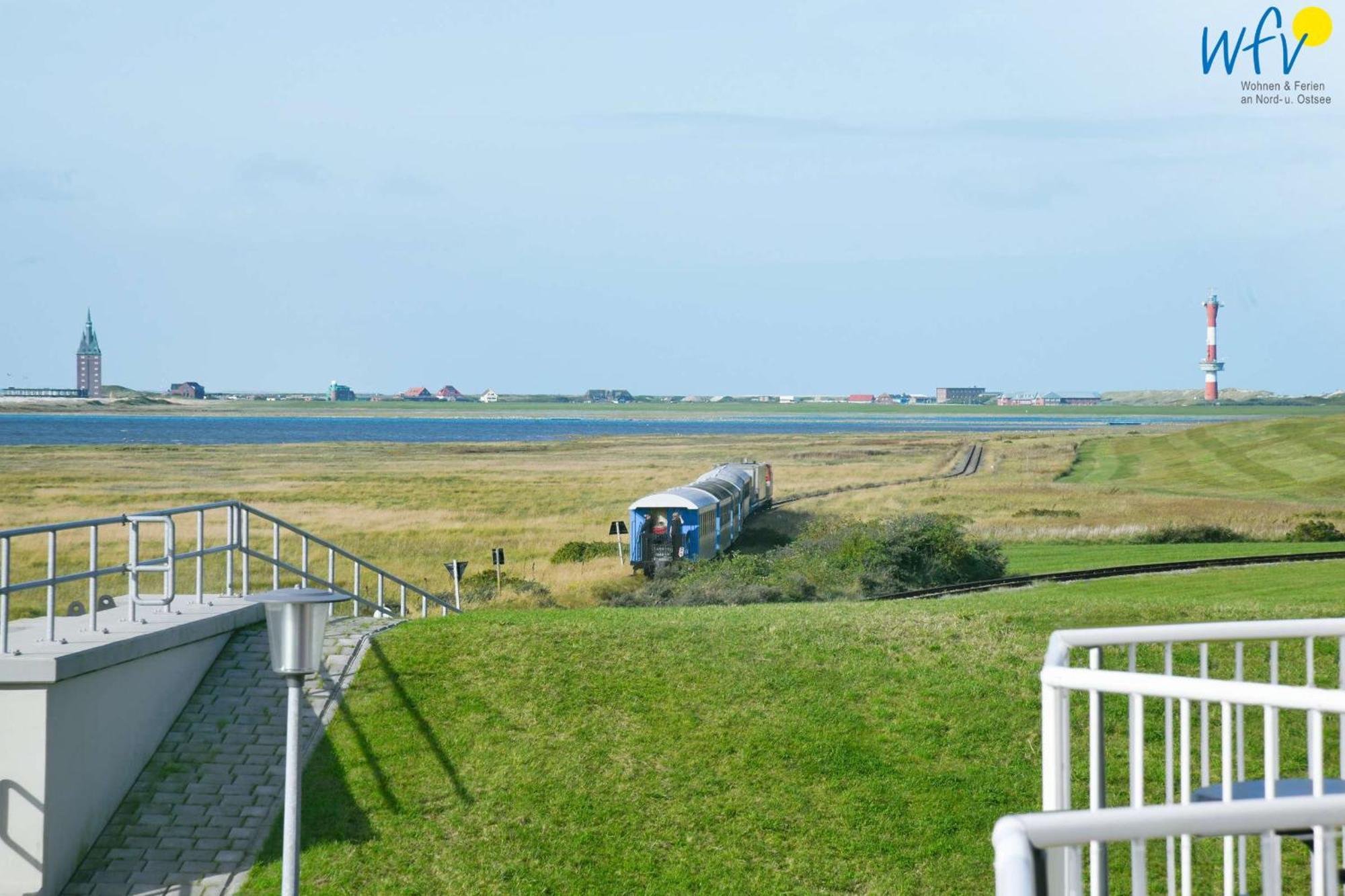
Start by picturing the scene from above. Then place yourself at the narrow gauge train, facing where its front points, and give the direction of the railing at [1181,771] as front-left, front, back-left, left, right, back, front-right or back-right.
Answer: back-right

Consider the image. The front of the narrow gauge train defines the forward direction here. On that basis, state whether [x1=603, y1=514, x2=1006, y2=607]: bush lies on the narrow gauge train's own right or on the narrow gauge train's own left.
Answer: on the narrow gauge train's own right

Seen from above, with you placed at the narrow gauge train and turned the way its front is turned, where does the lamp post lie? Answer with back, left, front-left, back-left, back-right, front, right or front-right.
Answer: back-right

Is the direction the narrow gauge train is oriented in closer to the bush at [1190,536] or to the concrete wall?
the bush

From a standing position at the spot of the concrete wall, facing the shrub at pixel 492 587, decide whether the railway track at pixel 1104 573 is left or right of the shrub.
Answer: right

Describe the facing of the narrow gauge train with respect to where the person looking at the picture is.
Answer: facing away from the viewer and to the right of the viewer

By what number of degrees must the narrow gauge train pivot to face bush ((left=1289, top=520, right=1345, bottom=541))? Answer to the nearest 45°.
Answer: approximately 45° to its right

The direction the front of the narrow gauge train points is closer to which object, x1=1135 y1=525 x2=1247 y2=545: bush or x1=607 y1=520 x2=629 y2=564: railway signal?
the bush

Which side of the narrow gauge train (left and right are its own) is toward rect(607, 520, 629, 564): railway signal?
back

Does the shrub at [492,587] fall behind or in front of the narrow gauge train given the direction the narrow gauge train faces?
behind

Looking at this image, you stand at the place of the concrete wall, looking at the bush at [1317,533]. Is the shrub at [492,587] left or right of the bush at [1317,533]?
left

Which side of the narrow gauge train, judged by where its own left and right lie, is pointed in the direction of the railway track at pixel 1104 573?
right
